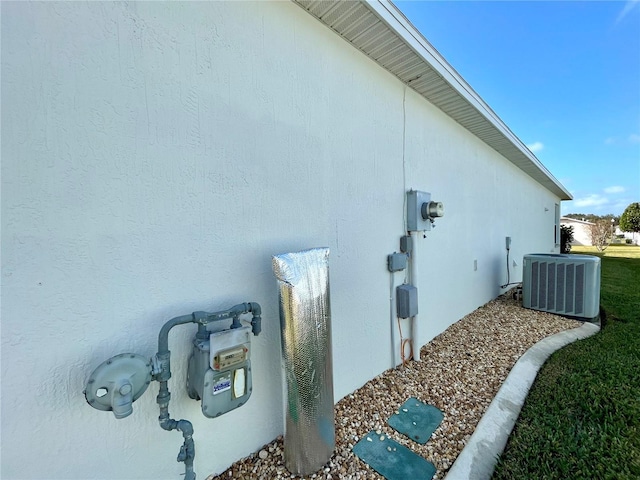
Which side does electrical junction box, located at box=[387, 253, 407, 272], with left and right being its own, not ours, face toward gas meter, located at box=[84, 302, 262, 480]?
right

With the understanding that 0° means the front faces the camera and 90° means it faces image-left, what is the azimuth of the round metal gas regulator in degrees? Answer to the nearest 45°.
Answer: approximately 315°

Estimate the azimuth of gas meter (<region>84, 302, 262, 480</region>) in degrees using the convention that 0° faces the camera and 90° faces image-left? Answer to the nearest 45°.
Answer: approximately 315°

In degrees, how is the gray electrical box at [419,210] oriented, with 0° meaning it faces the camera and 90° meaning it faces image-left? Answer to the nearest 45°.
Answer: approximately 315°

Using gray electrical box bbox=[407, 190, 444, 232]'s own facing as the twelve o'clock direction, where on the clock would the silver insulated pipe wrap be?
The silver insulated pipe wrap is roughly at 2 o'clock from the gray electrical box.

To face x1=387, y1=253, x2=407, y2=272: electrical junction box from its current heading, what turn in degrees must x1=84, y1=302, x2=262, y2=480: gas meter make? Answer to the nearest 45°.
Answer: approximately 45° to its left

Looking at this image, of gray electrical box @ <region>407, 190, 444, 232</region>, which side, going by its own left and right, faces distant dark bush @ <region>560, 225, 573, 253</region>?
left

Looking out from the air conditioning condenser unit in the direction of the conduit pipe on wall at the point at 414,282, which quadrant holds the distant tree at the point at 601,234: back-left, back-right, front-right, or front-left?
back-right
